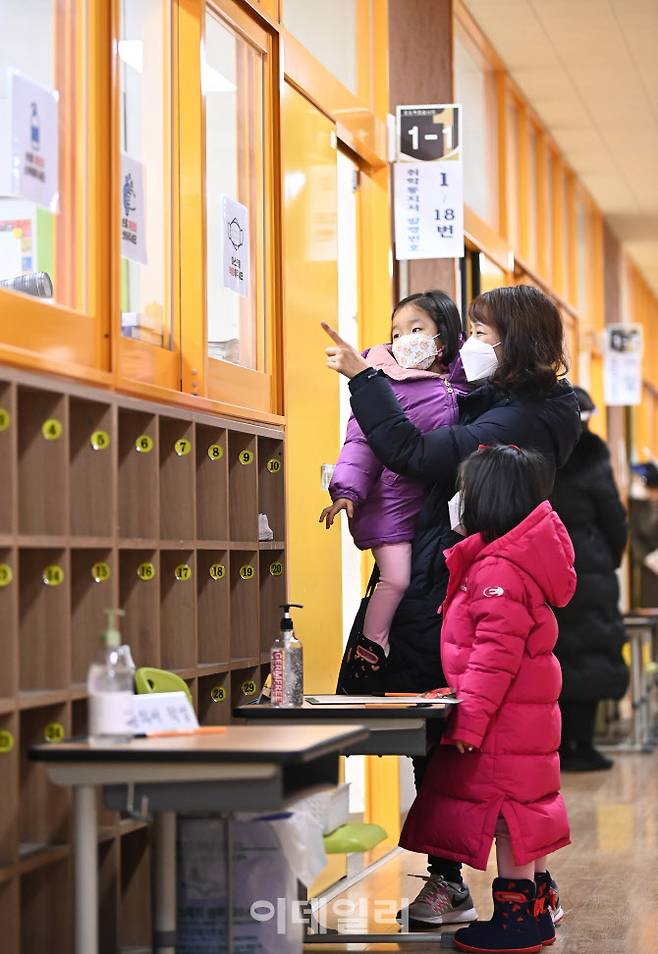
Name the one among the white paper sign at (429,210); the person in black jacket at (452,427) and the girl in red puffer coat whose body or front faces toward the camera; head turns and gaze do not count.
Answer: the white paper sign

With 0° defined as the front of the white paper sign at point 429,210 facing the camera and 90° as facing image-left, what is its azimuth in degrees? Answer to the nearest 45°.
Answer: approximately 0°

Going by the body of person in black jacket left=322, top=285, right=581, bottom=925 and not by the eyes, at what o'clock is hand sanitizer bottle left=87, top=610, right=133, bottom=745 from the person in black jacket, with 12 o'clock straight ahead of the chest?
The hand sanitizer bottle is roughly at 10 o'clock from the person in black jacket.

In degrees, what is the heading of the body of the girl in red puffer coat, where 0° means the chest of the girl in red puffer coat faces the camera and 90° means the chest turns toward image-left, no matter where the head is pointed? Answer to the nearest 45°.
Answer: approximately 90°

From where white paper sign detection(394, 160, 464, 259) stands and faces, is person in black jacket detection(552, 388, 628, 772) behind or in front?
behind

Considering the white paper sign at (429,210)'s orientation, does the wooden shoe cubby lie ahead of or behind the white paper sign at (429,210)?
ahead

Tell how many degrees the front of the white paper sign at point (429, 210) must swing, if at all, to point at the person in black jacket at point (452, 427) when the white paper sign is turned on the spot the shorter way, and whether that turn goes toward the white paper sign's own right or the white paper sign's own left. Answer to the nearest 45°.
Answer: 0° — it already faces them

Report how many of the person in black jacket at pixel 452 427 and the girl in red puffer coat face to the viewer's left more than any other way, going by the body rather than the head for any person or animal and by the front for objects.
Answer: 2

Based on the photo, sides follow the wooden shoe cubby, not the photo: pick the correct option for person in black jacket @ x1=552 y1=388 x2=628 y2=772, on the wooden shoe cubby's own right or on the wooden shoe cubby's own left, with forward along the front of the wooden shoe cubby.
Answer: on the wooden shoe cubby's own left

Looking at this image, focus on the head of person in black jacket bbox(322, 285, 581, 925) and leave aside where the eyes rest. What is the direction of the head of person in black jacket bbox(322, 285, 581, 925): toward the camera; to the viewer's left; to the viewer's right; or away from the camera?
to the viewer's left

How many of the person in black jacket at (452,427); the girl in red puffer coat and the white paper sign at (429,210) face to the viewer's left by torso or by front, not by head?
2

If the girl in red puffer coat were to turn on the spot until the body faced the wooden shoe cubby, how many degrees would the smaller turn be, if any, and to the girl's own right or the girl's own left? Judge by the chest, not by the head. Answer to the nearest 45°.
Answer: approximately 45° to the girl's own left

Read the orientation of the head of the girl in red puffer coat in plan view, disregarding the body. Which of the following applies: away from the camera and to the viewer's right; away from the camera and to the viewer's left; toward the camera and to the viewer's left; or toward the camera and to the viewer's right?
away from the camera and to the viewer's left

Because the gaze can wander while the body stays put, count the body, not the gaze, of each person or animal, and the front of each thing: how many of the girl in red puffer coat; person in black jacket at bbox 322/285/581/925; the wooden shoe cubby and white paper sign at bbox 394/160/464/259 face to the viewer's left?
2

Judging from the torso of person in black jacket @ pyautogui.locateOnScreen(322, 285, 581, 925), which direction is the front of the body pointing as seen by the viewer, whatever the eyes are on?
to the viewer's left

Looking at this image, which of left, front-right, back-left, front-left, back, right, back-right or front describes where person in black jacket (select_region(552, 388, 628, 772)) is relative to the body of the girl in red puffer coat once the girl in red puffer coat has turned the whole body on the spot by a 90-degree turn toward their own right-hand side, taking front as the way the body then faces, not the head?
front

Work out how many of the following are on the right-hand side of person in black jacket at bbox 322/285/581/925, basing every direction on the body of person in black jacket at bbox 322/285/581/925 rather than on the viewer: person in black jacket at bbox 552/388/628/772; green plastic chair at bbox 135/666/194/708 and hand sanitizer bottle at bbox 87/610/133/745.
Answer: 1

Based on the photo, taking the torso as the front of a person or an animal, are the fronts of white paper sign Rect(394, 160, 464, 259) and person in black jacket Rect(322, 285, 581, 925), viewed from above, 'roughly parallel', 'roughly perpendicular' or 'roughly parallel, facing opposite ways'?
roughly perpendicular

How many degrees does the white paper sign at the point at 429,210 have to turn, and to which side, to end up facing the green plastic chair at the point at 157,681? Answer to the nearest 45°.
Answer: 0° — it already faces it
